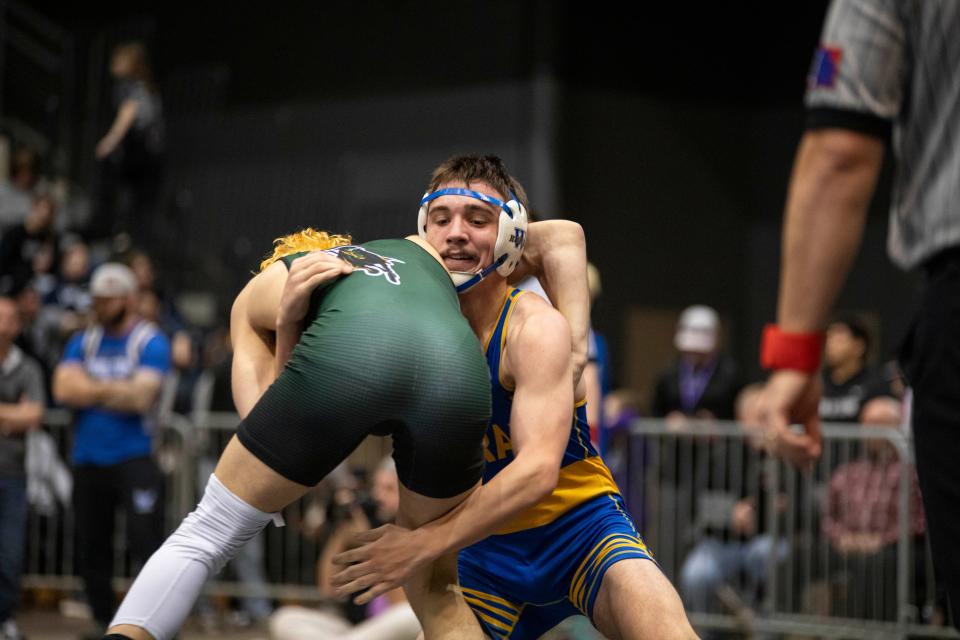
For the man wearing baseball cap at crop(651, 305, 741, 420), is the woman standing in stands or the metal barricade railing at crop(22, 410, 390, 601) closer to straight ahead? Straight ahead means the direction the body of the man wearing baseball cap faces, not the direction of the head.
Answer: the metal barricade railing

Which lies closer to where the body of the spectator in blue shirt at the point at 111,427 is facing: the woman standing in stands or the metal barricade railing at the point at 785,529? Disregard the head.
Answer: the metal barricade railing

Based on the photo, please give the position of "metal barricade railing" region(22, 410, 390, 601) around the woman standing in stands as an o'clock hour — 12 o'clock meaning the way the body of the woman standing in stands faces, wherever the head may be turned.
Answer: The metal barricade railing is roughly at 9 o'clock from the woman standing in stands.

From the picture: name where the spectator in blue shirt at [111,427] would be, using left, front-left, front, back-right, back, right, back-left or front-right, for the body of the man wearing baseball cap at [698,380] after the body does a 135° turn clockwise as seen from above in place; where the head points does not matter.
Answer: left

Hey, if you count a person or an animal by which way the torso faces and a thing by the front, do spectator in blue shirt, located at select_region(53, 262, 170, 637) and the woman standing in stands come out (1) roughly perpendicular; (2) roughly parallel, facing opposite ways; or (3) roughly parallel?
roughly perpendicular

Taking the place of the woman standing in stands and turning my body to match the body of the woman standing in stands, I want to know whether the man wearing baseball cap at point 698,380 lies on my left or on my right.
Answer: on my left

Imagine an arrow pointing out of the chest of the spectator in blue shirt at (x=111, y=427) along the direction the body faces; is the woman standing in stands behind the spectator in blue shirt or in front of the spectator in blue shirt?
behind

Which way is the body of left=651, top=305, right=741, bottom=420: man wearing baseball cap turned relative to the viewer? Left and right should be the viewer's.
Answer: facing the viewer

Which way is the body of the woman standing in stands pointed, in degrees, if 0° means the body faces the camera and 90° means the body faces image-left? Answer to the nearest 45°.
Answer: approximately 90°
